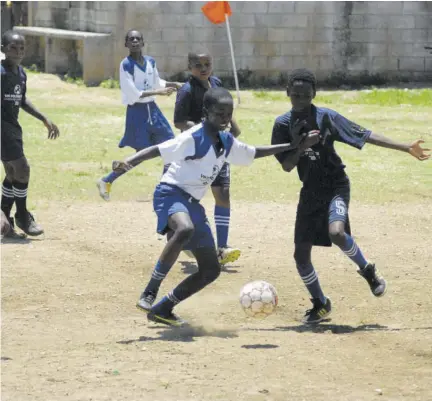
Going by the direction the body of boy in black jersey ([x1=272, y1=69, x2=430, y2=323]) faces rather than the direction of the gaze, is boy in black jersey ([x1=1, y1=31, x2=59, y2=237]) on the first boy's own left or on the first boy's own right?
on the first boy's own right

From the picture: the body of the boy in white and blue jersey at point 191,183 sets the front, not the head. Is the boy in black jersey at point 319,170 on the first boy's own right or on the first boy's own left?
on the first boy's own left

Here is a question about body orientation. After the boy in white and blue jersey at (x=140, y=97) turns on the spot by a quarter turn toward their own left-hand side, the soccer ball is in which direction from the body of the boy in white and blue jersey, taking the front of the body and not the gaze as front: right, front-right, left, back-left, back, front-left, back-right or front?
back-right

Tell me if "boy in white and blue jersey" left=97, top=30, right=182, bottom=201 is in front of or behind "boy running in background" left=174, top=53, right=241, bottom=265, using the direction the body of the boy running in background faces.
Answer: behind

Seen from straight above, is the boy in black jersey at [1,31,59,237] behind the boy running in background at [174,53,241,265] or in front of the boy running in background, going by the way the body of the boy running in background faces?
behind

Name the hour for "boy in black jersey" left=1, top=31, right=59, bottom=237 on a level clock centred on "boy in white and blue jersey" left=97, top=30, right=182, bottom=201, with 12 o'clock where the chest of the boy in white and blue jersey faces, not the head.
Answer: The boy in black jersey is roughly at 3 o'clock from the boy in white and blue jersey.

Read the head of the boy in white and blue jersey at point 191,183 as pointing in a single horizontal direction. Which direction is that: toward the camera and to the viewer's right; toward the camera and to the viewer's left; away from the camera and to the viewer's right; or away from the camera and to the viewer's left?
toward the camera and to the viewer's right

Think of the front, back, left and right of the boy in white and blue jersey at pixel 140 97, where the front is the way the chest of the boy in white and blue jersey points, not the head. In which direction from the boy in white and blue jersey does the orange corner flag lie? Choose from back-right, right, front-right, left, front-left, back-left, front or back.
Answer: back-left

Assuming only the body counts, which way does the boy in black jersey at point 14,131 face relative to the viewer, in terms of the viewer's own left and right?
facing the viewer and to the right of the viewer
